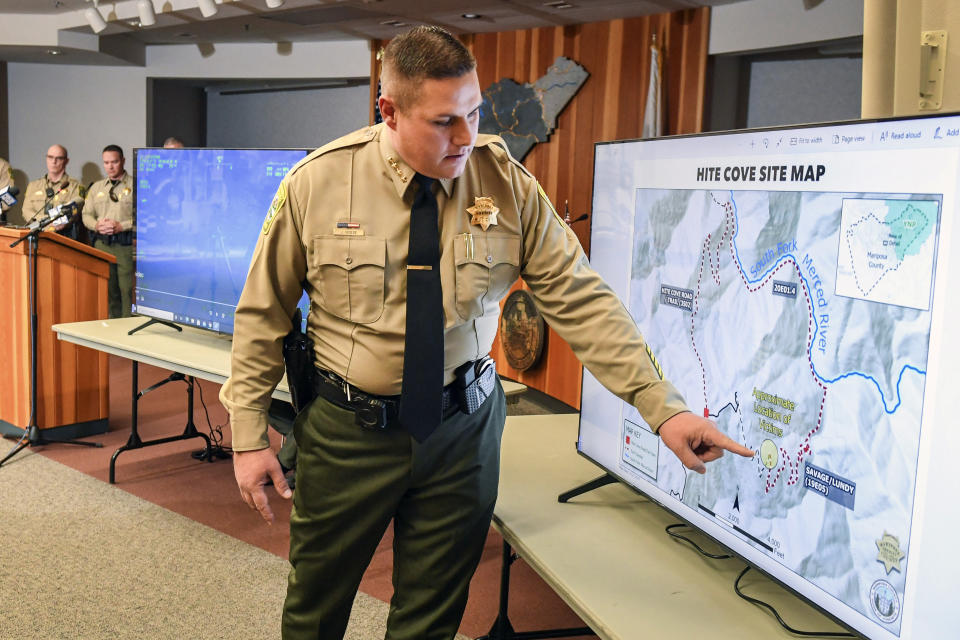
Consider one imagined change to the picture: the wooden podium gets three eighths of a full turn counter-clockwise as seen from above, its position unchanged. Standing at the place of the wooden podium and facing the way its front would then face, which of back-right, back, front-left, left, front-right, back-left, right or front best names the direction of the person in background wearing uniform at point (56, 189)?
left

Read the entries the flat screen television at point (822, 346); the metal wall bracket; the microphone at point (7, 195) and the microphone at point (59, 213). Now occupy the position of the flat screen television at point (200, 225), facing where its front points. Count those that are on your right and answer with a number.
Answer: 2

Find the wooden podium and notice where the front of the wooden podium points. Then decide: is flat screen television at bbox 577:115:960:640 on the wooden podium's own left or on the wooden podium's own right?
on the wooden podium's own left

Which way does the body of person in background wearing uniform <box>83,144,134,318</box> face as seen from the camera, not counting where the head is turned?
toward the camera

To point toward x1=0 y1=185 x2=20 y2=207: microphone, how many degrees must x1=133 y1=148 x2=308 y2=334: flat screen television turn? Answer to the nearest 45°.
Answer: approximately 90° to its right

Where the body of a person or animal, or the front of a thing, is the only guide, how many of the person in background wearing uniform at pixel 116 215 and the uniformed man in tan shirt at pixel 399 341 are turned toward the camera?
2

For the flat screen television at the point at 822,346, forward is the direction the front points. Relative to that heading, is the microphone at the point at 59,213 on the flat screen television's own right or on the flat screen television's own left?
on the flat screen television's own right

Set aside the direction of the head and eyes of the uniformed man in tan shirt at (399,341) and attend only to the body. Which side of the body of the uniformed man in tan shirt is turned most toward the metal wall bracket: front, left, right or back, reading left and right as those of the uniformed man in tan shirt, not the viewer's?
left

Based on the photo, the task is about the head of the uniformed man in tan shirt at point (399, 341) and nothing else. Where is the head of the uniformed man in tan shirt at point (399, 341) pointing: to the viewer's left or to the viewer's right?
to the viewer's right

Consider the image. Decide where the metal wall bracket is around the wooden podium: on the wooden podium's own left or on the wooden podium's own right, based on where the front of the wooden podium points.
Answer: on the wooden podium's own left

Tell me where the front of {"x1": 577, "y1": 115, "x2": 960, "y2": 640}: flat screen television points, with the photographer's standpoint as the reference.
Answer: facing the viewer and to the left of the viewer

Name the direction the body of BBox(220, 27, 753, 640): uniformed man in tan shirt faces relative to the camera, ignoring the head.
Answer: toward the camera
